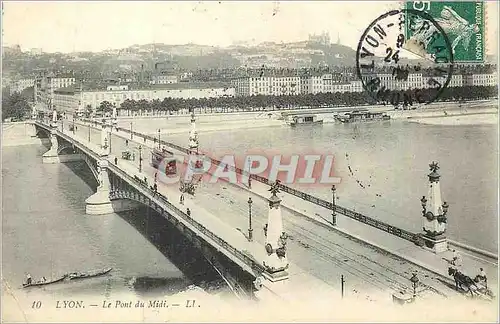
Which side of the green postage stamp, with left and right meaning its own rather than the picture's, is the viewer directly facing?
front
